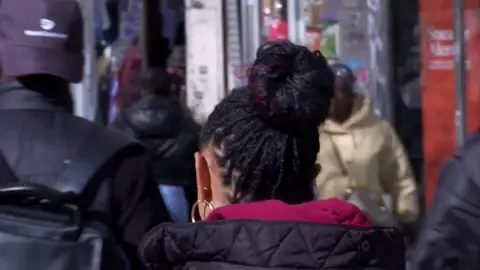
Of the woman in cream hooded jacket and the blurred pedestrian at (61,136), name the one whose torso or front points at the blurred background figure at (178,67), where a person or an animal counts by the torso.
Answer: the blurred pedestrian

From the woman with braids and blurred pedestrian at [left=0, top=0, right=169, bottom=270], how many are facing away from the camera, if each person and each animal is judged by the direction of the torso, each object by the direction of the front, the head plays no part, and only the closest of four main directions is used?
2

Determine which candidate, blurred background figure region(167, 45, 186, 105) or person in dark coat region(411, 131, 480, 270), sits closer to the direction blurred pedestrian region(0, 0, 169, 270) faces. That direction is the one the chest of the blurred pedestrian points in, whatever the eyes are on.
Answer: the blurred background figure

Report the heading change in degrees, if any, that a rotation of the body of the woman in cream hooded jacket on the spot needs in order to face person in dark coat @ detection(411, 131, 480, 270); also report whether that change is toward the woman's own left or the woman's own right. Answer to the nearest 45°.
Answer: approximately 45° to the woman's own left

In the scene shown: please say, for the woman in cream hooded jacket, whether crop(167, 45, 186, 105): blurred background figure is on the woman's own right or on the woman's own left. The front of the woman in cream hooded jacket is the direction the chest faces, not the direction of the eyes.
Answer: on the woman's own right

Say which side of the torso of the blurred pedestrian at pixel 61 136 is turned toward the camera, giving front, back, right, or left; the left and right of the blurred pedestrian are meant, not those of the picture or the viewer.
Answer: back

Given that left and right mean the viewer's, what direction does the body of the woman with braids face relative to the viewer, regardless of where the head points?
facing away from the viewer

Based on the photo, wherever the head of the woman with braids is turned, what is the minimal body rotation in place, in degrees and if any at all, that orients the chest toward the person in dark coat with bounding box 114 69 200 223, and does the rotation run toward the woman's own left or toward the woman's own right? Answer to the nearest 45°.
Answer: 0° — they already face them

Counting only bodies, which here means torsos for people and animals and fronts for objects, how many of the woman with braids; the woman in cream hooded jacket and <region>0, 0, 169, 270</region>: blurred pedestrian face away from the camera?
2

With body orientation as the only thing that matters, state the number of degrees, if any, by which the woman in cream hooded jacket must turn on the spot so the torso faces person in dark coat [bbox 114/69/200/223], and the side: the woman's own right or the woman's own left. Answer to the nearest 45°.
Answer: approximately 45° to the woman's own right

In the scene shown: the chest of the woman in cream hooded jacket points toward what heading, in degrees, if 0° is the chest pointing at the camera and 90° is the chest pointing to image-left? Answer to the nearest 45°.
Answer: approximately 45°

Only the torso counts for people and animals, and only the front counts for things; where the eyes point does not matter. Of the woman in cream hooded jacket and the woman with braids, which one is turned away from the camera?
the woman with braids

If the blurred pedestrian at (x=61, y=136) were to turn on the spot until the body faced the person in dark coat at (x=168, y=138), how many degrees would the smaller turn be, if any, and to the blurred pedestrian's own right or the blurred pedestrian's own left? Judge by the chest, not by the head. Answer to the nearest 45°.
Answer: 0° — they already face them

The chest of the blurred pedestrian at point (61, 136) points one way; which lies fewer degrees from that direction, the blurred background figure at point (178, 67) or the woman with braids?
the blurred background figure
